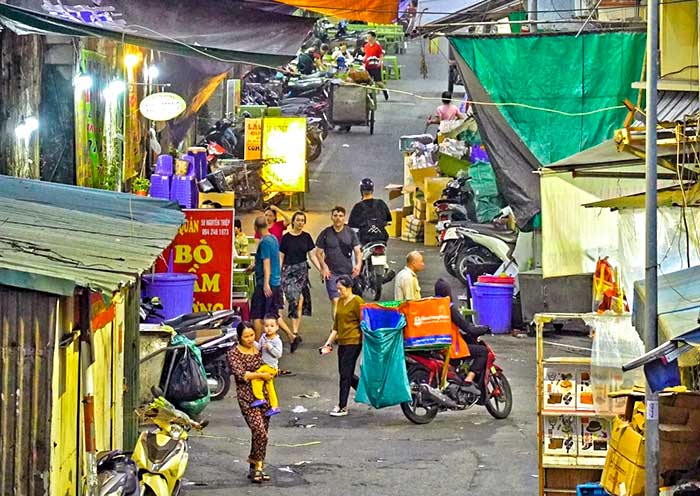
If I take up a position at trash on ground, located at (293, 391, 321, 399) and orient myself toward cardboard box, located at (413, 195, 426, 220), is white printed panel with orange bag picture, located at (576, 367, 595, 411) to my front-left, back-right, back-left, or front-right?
back-right

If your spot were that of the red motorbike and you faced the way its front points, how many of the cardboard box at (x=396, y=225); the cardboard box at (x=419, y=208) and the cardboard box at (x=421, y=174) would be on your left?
3

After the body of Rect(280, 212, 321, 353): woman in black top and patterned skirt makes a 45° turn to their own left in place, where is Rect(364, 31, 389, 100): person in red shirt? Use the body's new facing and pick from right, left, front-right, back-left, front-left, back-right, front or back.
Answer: back-left

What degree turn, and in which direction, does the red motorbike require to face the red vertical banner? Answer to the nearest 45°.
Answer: approximately 135° to its left

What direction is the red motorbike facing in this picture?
to the viewer's right

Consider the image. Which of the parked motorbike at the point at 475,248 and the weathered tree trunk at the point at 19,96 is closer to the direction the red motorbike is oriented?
the parked motorbike

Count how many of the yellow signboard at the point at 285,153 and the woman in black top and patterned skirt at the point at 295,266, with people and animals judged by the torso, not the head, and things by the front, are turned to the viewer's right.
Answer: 0

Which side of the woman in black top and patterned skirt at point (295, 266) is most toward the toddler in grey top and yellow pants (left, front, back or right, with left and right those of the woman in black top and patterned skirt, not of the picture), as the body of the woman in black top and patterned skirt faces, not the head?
front

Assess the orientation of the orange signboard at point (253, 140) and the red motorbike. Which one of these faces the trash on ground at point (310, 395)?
the orange signboard
